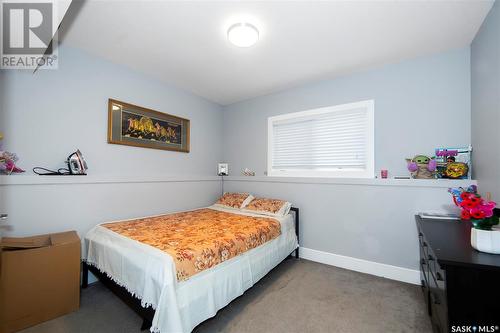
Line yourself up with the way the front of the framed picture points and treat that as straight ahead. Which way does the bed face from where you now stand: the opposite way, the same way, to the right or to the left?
to the right

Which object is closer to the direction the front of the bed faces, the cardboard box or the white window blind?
the cardboard box

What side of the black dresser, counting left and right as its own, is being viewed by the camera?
left

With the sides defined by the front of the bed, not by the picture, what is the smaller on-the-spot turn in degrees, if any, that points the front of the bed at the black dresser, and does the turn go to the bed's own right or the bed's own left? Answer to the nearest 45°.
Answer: approximately 90° to the bed's own left

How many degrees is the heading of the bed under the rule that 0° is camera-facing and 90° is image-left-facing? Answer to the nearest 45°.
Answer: approximately 45°

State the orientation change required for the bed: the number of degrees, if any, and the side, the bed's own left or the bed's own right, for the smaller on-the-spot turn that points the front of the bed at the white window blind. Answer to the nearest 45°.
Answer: approximately 135° to the bed's own left

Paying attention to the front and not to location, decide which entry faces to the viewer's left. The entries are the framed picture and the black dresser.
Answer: the black dresser

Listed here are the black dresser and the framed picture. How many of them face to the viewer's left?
1

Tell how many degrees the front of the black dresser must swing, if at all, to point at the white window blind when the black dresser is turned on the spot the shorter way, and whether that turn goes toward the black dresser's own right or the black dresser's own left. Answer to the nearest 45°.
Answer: approximately 45° to the black dresser's own right

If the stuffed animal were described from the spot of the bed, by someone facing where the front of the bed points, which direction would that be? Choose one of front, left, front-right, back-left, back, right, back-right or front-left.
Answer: back-left

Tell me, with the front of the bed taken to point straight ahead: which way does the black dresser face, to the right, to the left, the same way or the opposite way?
to the right
